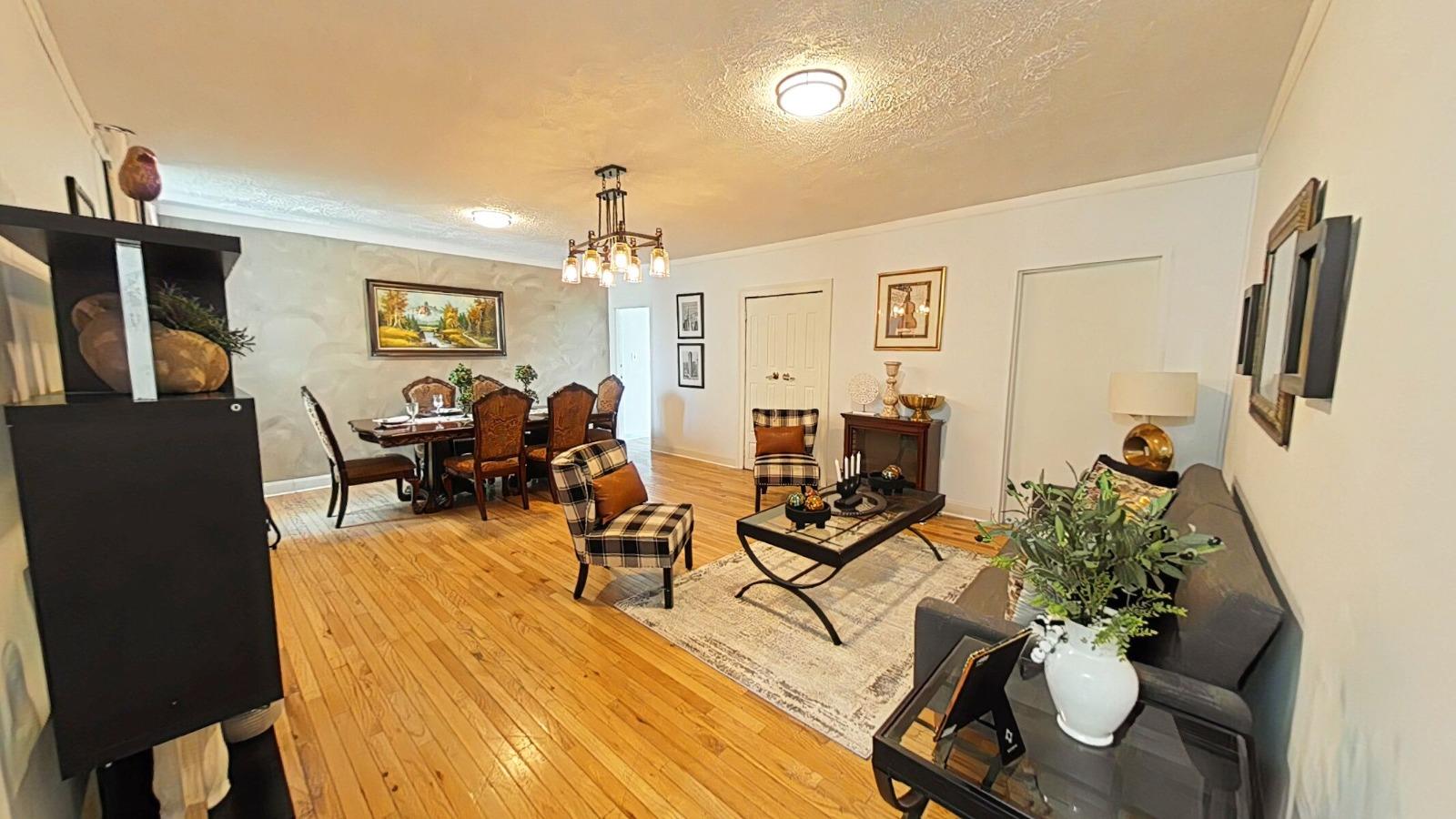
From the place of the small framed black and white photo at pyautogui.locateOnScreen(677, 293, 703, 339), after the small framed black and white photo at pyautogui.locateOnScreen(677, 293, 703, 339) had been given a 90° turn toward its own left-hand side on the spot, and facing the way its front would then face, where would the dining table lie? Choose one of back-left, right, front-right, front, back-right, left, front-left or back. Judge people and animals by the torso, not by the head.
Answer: right

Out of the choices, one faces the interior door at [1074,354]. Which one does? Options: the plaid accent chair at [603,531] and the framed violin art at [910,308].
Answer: the plaid accent chair

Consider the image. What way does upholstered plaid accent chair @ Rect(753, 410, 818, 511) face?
toward the camera

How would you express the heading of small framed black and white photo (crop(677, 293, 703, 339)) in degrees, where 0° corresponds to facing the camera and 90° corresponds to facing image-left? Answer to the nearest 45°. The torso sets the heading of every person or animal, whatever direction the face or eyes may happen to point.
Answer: approximately 45°

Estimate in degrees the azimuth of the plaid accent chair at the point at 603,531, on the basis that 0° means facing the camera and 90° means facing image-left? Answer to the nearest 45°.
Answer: approximately 270°

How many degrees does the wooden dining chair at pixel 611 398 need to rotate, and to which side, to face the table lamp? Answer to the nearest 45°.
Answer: approximately 90° to its left

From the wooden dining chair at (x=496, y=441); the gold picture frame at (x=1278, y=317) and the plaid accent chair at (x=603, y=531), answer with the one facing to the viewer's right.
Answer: the plaid accent chair

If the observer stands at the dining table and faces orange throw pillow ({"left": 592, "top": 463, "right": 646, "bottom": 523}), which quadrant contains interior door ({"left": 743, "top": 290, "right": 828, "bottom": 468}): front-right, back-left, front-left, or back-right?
front-left

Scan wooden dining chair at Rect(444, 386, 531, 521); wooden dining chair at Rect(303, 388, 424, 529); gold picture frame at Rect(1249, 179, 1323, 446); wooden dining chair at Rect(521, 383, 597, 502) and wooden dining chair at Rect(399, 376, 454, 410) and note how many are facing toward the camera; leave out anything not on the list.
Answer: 1

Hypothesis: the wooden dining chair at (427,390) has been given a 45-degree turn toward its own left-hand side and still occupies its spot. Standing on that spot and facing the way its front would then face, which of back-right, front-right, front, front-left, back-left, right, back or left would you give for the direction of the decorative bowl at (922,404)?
front

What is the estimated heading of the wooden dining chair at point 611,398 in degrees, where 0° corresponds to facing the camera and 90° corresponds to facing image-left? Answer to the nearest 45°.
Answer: approximately 45°

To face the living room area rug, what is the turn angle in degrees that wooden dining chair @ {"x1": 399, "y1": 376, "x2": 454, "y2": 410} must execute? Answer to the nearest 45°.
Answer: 0° — it already faces it

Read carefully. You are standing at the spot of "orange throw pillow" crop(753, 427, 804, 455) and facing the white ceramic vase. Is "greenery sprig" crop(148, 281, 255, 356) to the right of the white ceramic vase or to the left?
right

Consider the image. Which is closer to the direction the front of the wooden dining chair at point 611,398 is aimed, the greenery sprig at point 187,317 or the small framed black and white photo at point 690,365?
the greenery sprig

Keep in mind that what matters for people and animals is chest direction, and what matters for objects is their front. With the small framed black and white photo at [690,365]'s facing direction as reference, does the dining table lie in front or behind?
in front

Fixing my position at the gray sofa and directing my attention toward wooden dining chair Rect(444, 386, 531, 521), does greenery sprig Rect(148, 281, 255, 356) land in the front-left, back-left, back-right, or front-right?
front-left

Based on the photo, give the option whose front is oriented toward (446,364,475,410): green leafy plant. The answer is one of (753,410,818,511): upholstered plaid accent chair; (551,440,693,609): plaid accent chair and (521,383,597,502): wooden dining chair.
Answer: the wooden dining chair
